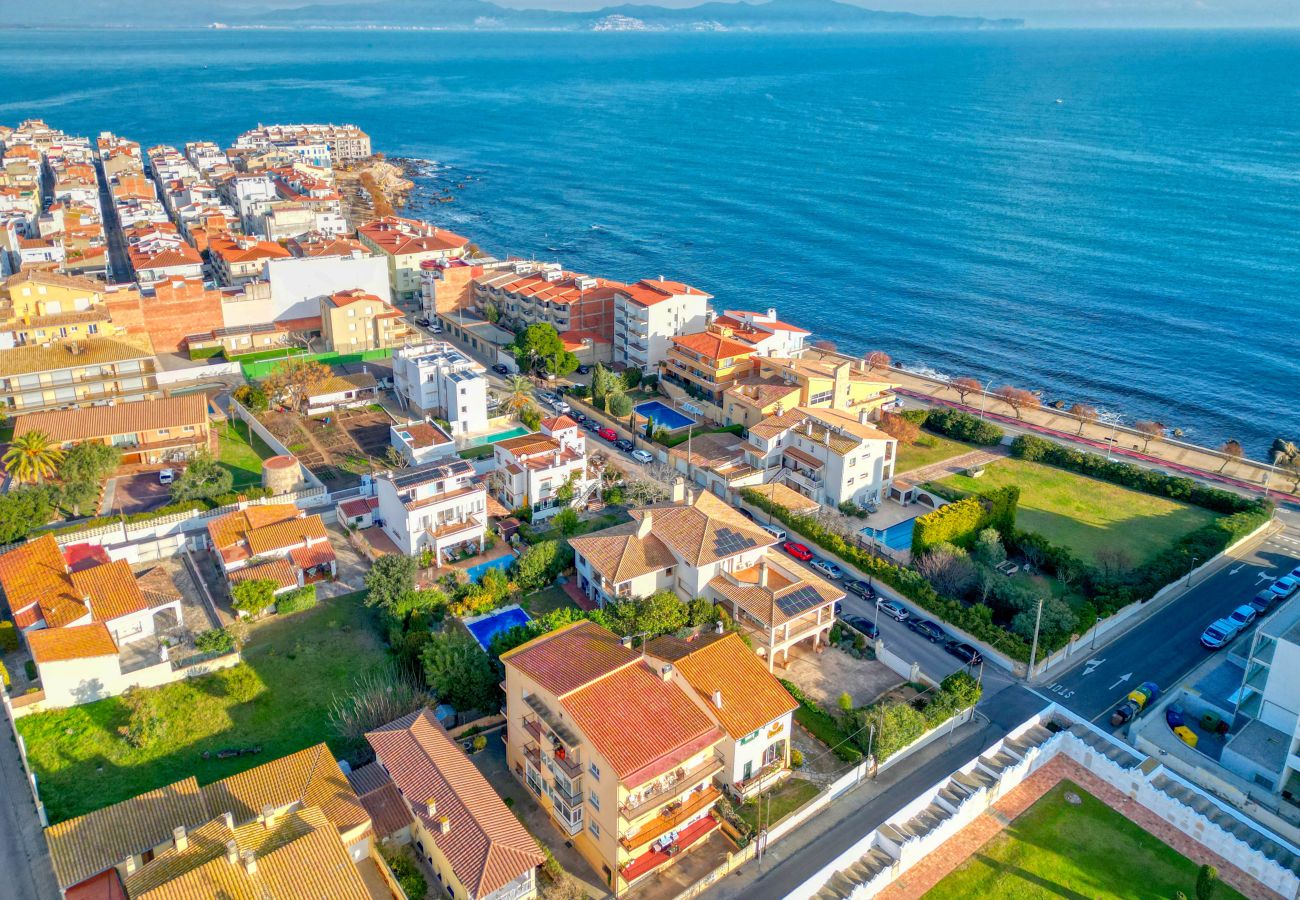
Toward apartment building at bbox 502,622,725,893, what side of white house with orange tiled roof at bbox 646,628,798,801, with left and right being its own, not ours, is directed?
right

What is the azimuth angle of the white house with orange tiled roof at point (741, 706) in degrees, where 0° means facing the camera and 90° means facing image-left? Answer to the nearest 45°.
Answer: approximately 315°

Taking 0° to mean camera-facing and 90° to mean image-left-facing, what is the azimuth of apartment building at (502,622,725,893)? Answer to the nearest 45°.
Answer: approximately 315°

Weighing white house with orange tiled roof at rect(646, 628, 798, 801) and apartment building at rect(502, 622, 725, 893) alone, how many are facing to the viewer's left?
0

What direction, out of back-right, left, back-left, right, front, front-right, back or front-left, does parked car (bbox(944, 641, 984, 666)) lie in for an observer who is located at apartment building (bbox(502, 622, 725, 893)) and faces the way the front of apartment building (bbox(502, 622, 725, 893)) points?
left
